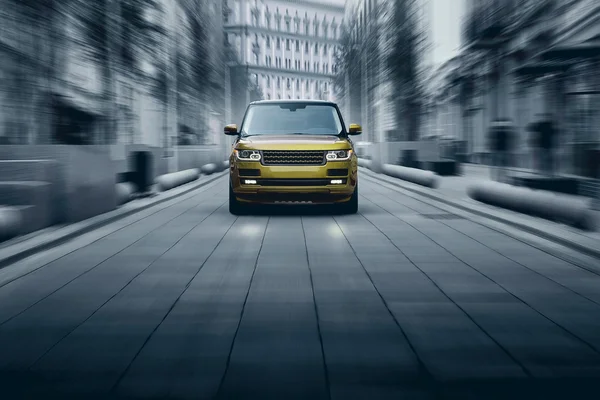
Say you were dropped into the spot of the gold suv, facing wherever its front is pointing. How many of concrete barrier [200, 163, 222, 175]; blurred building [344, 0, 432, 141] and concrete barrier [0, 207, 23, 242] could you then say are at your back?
2

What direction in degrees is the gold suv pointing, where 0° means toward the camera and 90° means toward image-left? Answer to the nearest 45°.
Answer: approximately 0°

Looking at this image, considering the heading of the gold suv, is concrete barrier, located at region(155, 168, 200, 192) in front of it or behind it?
behind

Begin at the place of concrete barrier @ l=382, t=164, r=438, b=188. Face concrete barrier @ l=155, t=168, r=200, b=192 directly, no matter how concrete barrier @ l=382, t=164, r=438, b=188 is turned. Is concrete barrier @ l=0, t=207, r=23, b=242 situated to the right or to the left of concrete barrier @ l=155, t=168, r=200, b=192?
left

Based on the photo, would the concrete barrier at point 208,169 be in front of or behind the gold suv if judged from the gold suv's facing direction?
behind

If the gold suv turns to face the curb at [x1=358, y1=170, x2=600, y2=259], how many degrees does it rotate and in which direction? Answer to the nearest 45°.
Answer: approximately 45° to its left

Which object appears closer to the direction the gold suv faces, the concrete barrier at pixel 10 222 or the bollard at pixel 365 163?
the concrete barrier

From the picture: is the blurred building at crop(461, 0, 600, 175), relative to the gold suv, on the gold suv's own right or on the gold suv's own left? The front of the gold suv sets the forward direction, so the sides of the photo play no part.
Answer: on the gold suv's own left

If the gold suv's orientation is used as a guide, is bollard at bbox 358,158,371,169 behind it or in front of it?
behind

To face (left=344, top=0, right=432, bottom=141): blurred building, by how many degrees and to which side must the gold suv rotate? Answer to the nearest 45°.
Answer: approximately 180°

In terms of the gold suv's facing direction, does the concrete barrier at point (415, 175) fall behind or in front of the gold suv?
behind
